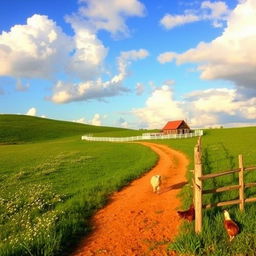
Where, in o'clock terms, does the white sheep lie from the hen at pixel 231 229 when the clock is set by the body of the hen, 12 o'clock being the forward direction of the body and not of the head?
The white sheep is roughly at 12 o'clock from the hen.

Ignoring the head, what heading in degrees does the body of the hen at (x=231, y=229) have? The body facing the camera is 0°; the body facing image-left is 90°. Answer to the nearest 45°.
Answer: approximately 90°
